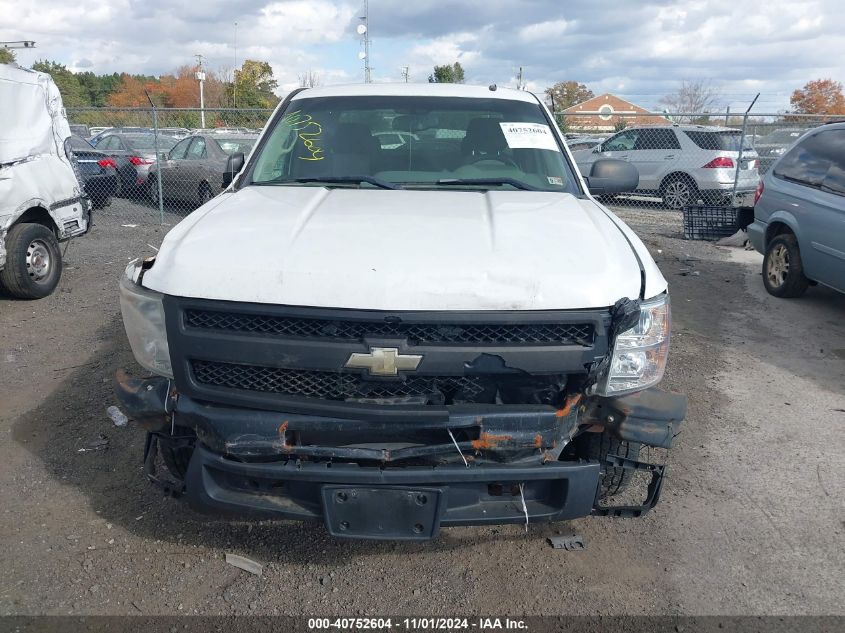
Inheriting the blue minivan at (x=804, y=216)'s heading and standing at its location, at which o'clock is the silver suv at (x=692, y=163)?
the silver suv at (x=692, y=163) is roughly at 7 o'clock from the blue minivan at (x=804, y=216).

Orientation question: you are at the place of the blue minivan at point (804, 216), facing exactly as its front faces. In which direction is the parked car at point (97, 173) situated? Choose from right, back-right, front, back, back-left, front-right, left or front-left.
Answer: back-right

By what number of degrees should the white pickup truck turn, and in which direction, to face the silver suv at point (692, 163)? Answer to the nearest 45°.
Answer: approximately 135° to its left

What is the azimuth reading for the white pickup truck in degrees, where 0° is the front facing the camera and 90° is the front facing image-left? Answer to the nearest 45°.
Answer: approximately 0°
